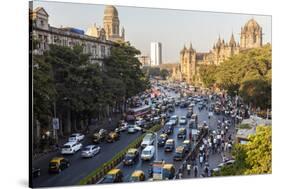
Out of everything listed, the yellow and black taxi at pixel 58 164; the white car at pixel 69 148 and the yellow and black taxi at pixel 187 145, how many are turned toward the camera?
1

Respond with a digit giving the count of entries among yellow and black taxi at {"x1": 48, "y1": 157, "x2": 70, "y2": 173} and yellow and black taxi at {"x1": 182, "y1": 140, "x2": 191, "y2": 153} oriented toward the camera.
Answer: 1

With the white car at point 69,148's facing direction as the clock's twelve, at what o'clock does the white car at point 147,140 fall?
the white car at point 147,140 is roughly at 1 o'clock from the white car at point 69,148.

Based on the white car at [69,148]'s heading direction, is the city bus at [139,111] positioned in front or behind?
in front

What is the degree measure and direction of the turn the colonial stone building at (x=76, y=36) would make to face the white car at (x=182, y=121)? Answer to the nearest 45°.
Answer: approximately 45° to its left

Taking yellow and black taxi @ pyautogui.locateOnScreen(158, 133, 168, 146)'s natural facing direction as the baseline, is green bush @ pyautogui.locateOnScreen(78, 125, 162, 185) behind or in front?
in front

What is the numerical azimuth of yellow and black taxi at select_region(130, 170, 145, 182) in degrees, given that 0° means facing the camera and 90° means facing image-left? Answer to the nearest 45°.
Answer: approximately 45°

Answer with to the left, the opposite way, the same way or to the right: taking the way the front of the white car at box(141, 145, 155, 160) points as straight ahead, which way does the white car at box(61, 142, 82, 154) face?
the opposite way

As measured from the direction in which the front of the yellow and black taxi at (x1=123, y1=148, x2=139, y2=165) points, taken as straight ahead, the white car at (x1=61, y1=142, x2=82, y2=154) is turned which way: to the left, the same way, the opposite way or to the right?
the opposite way
